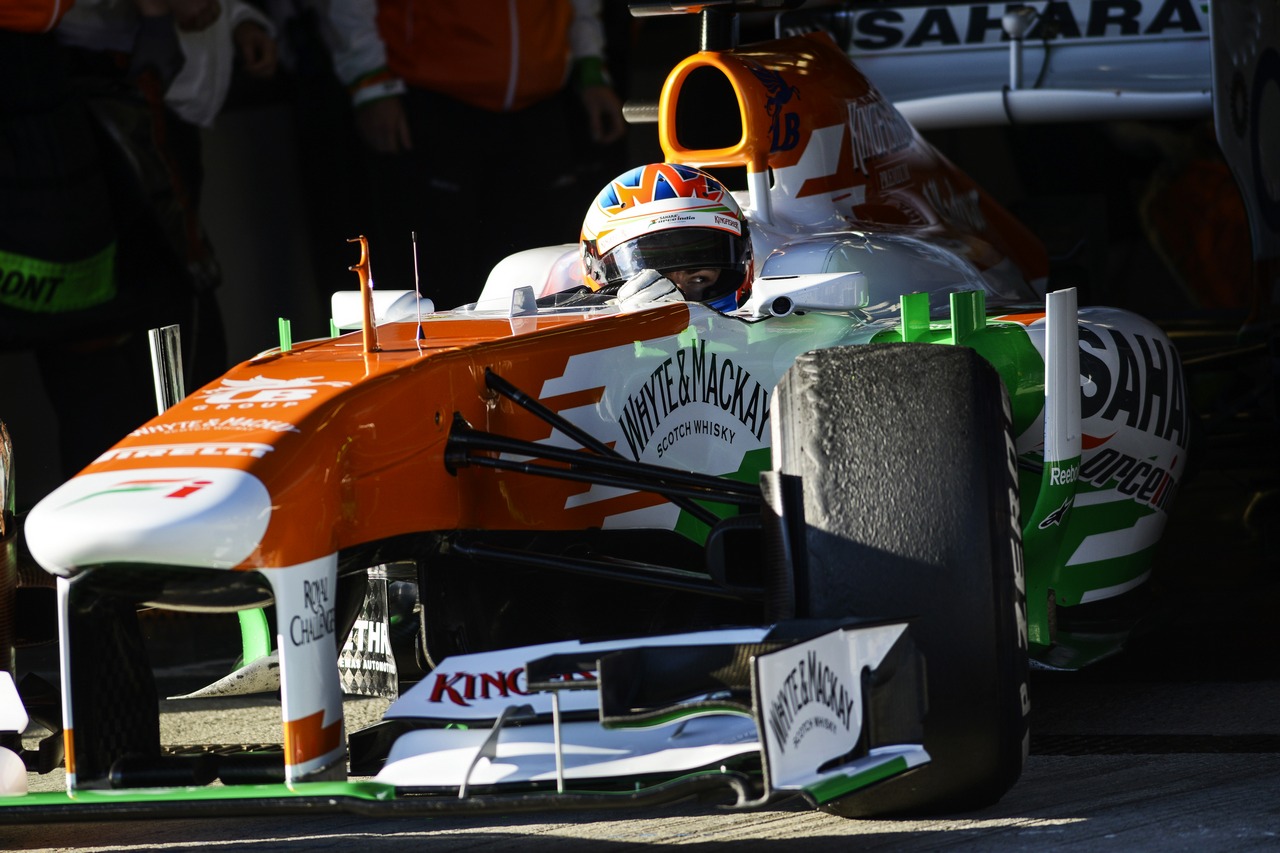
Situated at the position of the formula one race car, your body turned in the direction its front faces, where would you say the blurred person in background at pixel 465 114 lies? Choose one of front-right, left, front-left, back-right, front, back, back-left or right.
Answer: back-right
